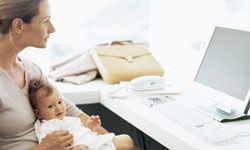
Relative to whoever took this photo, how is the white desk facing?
facing the viewer and to the left of the viewer

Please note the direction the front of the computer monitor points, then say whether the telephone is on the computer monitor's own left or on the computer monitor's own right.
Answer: on the computer monitor's own right

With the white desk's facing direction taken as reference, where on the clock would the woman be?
The woman is roughly at 1 o'clock from the white desk.

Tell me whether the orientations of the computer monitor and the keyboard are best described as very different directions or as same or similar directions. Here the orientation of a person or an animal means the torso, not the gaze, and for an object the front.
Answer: same or similar directions

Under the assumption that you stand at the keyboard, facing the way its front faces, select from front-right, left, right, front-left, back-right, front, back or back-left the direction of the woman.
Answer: front-right

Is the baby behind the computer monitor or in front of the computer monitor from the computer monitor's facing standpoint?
in front

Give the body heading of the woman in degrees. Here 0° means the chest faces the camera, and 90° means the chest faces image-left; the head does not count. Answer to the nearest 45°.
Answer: approximately 315°

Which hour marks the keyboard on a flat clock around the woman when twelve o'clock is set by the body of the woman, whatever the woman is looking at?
The keyboard is roughly at 11 o'clock from the woman.

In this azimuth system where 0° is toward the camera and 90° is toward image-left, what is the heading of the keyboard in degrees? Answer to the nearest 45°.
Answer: approximately 45°

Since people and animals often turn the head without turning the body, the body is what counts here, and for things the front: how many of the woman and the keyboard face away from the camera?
0

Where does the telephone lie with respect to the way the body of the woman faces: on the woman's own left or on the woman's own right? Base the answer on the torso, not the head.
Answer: on the woman's own left

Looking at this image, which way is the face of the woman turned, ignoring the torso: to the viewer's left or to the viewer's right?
to the viewer's right
